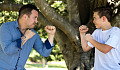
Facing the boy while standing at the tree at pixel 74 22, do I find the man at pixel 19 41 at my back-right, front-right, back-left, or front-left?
front-right

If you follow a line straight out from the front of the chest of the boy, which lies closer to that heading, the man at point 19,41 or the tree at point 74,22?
the man

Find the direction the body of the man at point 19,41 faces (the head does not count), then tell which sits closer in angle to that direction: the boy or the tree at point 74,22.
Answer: the boy

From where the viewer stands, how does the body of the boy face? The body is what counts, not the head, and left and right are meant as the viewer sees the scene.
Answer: facing the viewer and to the left of the viewer

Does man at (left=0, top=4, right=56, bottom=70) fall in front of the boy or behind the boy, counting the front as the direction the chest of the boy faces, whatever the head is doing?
in front

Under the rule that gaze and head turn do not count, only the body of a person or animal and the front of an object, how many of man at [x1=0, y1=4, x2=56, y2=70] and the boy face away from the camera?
0

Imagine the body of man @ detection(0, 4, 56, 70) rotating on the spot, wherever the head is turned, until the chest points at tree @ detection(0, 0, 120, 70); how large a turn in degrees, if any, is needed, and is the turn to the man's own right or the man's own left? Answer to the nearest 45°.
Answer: approximately 90° to the man's own left

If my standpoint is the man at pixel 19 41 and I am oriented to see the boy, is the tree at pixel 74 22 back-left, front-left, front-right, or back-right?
front-left

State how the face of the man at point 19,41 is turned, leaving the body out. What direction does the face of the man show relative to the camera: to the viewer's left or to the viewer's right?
to the viewer's right

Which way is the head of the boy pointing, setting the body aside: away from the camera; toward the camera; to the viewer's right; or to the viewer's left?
to the viewer's left

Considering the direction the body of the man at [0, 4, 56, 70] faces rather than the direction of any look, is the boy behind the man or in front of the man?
in front

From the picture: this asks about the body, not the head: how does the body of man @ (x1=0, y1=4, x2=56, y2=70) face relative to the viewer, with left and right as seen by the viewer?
facing the viewer and to the right of the viewer
